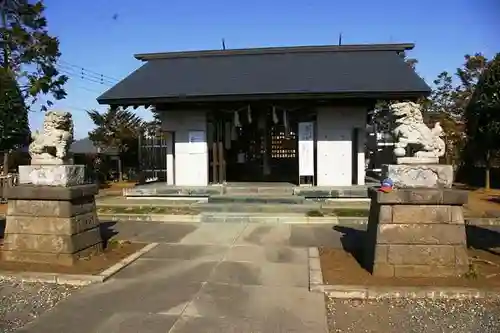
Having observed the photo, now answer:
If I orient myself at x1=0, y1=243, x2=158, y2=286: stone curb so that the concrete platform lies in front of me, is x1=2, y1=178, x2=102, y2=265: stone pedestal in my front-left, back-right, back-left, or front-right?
front-left

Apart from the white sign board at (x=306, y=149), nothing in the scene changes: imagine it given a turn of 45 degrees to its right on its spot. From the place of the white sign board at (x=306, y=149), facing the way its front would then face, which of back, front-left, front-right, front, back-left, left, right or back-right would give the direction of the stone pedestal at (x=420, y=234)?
front-left

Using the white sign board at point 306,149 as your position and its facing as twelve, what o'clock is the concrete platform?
The concrete platform is roughly at 2 o'clock from the white sign board.

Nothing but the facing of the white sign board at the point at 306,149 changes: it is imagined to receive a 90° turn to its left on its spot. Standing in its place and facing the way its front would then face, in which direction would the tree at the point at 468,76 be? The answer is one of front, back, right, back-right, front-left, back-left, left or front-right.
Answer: front-left

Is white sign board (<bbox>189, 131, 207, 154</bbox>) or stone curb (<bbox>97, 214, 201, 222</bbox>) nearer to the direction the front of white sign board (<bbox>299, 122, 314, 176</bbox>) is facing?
the stone curb

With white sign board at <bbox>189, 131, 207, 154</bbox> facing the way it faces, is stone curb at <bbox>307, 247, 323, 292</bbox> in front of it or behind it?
in front

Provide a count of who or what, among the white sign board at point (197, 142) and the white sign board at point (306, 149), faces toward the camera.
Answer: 2

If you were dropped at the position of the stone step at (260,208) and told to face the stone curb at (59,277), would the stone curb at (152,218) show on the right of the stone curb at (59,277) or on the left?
right

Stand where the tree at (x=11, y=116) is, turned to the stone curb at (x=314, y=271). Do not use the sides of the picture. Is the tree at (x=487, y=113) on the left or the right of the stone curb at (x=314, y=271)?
left

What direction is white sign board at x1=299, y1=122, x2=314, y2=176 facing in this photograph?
toward the camera

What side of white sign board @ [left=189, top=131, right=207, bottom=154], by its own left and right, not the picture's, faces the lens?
front

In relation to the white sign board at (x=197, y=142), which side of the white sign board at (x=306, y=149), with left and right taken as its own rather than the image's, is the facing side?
right

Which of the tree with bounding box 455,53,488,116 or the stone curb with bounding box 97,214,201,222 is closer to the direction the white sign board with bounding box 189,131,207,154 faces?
the stone curb

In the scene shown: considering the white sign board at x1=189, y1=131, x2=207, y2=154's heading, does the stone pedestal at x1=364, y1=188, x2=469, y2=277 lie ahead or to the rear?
ahead
